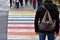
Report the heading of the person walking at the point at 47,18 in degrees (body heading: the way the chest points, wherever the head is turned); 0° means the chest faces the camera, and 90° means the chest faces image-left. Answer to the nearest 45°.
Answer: approximately 180°
